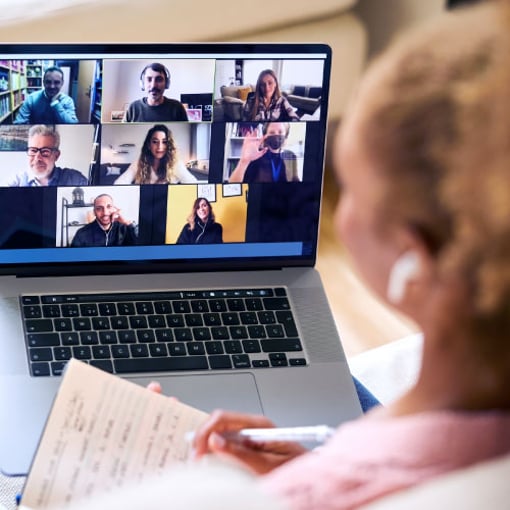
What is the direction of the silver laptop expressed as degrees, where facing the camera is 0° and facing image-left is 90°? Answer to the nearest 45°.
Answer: approximately 0°

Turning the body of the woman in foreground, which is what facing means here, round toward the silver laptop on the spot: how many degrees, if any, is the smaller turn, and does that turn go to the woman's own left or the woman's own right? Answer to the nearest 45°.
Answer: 0° — they already face it

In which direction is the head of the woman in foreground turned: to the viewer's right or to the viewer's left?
to the viewer's left

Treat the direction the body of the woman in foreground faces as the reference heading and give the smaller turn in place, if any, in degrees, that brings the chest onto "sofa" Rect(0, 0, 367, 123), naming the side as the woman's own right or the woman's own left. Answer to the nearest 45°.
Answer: approximately 45° to the woman's own right

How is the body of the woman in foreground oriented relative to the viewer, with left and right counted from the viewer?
facing away from the viewer and to the left of the viewer

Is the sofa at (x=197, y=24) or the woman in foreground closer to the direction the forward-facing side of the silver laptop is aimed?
the woman in foreground

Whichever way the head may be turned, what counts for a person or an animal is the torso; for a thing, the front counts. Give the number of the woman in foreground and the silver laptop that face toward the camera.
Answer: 1

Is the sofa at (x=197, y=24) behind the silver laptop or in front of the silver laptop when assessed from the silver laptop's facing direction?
behind
